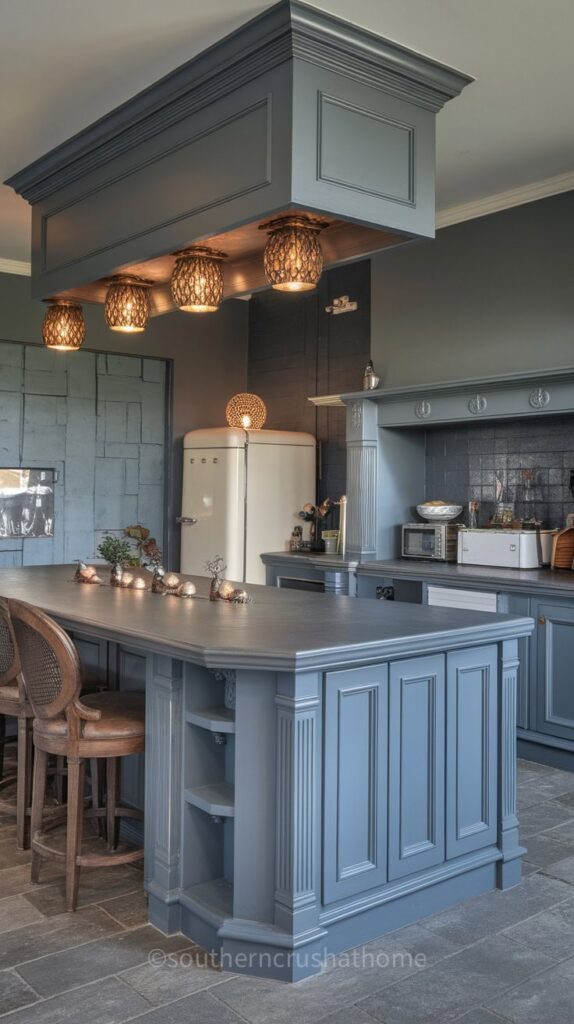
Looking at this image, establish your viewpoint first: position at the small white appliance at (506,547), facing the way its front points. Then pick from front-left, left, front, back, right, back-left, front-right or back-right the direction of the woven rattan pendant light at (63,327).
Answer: front

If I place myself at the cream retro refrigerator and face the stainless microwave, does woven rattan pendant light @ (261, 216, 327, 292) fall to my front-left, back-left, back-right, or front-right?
front-right

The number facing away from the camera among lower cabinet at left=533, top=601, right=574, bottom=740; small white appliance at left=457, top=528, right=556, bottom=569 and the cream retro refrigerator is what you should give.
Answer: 0

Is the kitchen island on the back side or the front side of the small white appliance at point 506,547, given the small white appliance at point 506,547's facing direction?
on the front side

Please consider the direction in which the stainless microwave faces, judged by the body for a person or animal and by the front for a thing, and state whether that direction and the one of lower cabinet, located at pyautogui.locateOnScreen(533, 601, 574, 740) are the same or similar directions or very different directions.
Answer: same or similar directions

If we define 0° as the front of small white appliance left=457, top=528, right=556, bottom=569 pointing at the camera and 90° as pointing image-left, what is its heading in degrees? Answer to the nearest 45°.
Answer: approximately 45°

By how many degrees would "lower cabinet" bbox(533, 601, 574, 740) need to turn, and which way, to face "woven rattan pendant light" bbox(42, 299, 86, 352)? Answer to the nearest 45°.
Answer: approximately 45° to its right

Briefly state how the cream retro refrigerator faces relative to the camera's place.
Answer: facing the viewer and to the left of the viewer

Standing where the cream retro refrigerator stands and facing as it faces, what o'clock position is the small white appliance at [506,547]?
The small white appliance is roughly at 9 o'clock from the cream retro refrigerator.

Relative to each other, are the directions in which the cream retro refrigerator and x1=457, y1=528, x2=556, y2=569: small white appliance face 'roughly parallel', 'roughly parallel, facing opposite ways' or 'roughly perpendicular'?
roughly parallel

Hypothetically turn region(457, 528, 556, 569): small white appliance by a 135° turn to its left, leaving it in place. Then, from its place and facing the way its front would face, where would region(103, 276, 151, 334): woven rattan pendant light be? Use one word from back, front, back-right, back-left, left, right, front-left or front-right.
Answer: back-right

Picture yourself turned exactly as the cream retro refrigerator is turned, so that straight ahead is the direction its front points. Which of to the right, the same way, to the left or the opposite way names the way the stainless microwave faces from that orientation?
the same way

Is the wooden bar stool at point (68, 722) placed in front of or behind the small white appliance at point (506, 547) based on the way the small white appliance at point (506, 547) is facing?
in front

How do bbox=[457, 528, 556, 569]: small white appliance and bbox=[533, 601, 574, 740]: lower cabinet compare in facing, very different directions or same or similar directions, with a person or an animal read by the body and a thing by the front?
same or similar directions
